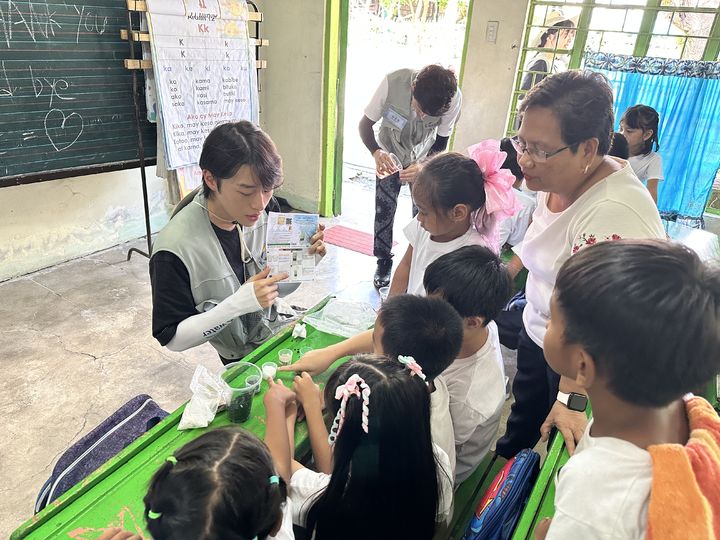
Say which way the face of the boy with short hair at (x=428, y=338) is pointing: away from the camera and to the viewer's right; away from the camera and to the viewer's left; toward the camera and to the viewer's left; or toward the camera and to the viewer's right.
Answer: away from the camera and to the viewer's left

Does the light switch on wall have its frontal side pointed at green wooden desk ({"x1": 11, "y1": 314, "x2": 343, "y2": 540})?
yes

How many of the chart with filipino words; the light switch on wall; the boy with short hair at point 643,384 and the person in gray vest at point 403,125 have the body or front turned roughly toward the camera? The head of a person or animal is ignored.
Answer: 3

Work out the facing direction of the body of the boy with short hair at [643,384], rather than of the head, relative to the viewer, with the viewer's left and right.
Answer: facing away from the viewer and to the left of the viewer

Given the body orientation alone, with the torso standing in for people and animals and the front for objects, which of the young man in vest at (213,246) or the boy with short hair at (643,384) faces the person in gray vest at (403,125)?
the boy with short hair

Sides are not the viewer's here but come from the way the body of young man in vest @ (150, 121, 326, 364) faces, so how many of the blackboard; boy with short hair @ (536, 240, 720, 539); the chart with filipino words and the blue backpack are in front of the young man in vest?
2

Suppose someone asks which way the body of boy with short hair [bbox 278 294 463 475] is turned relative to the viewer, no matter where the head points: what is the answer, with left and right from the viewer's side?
facing away from the viewer and to the left of the viewer

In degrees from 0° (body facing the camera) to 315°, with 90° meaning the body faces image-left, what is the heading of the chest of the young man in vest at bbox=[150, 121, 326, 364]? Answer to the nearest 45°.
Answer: approximately 315°

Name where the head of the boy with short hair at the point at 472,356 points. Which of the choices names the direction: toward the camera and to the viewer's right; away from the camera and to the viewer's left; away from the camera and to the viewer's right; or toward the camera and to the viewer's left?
away from the camera and to the viewer's left

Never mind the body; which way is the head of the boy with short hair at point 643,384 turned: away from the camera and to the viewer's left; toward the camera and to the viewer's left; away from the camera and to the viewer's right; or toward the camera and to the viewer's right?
away from the camera and to the viewer's left

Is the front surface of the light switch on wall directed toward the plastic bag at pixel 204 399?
yes

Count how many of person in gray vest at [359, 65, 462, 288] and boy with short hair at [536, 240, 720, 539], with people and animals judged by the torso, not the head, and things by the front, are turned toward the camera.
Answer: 1

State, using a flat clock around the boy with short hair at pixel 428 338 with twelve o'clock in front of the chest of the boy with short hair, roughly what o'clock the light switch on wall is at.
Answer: The light switch on wall is roughly at 2 o'clock from the boy with short hair.
